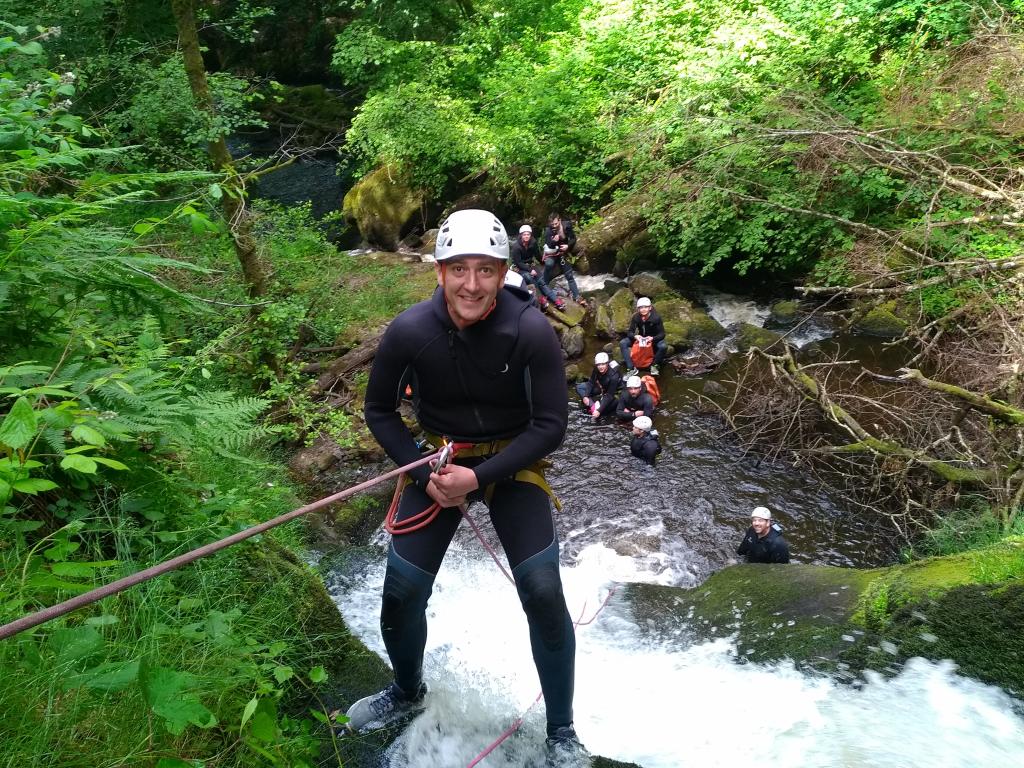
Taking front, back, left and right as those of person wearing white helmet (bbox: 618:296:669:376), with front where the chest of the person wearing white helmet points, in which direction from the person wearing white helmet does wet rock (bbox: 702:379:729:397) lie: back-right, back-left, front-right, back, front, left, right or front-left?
front-left

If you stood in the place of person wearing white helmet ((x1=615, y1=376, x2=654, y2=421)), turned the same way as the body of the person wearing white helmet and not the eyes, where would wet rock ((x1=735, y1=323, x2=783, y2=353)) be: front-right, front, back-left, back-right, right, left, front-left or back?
back-left

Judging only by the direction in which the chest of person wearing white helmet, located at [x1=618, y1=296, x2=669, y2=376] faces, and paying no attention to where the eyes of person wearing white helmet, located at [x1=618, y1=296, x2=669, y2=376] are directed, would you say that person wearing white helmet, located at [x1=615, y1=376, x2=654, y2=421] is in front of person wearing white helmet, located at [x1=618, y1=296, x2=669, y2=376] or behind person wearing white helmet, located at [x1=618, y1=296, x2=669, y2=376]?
in front

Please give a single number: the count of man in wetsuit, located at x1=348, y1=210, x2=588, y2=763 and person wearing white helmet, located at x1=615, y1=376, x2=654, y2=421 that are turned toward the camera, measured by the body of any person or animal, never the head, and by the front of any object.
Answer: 2

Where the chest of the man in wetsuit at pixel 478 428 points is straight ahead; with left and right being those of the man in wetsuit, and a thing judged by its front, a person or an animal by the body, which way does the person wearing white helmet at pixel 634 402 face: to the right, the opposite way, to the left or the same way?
the same way

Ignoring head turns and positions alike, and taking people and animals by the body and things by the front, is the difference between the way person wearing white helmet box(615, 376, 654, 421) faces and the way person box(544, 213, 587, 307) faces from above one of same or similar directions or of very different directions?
same or similar directions

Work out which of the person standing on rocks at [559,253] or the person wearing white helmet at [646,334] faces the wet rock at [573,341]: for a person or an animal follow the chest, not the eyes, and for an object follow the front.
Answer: the person standing on rocks

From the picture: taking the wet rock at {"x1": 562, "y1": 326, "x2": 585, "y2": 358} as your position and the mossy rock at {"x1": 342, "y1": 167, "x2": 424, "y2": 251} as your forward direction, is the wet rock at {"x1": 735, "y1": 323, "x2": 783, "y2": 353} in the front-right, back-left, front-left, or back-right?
back-right

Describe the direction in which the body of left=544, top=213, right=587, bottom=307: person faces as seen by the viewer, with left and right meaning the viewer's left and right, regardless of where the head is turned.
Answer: facing the viewer

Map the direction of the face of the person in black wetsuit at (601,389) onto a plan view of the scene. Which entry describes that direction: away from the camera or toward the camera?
toward the camera

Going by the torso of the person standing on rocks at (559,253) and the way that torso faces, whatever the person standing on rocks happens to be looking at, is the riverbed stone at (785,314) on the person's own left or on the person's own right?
on the person's own left

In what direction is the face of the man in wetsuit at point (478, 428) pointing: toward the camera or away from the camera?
toward the camera

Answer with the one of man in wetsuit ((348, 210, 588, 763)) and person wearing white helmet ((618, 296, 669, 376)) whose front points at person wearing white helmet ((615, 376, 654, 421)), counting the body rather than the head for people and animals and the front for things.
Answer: person wearing white helmet ((618, 296, 669, 376))

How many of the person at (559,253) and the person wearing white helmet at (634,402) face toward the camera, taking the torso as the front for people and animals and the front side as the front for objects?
2

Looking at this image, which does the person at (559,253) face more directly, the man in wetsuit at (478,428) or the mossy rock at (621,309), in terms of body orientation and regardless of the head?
the man in wetsuit

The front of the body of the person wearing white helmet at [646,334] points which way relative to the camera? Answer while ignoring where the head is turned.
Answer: toward the camera

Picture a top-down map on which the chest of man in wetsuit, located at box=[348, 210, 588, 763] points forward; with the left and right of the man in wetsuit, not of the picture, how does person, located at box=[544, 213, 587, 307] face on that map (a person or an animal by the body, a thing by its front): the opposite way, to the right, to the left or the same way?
the same way
